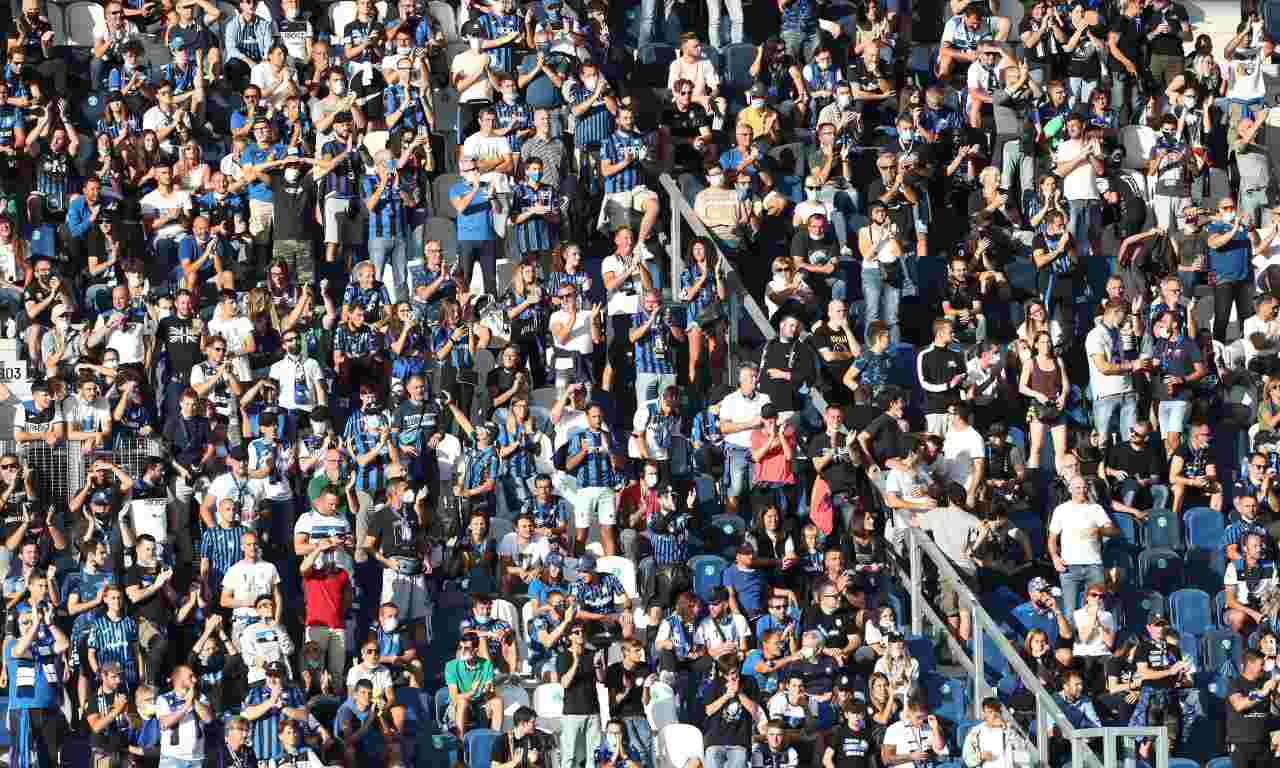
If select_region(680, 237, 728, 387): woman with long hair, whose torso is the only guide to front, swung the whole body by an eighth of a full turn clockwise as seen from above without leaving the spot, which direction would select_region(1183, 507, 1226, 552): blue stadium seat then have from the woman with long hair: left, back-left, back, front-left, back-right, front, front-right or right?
back-left

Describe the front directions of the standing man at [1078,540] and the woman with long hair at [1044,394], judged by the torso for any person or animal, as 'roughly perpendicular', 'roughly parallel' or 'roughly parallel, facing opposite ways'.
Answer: roughly parallel

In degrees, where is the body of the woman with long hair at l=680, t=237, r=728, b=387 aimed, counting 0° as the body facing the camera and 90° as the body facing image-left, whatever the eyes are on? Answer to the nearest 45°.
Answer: approximately 0°

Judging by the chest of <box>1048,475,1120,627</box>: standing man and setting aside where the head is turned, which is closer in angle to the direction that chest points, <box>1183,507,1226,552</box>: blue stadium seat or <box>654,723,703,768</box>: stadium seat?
the stadium seat

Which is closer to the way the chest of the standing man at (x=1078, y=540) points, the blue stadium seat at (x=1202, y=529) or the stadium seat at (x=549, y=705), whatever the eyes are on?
the stadium seat

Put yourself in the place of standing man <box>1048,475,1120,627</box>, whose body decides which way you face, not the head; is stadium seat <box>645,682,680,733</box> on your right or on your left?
on your right

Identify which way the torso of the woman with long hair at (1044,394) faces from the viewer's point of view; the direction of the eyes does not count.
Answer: toward the camera

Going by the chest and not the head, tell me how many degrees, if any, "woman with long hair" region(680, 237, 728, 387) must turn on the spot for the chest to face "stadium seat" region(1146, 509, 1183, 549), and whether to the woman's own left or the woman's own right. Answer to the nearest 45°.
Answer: approximately 90° to the woman's own left

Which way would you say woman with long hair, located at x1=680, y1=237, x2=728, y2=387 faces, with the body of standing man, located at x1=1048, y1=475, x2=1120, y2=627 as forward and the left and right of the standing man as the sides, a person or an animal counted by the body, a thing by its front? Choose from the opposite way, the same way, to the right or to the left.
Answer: the same way

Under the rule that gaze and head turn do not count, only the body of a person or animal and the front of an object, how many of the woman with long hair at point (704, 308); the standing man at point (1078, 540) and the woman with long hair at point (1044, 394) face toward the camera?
3
